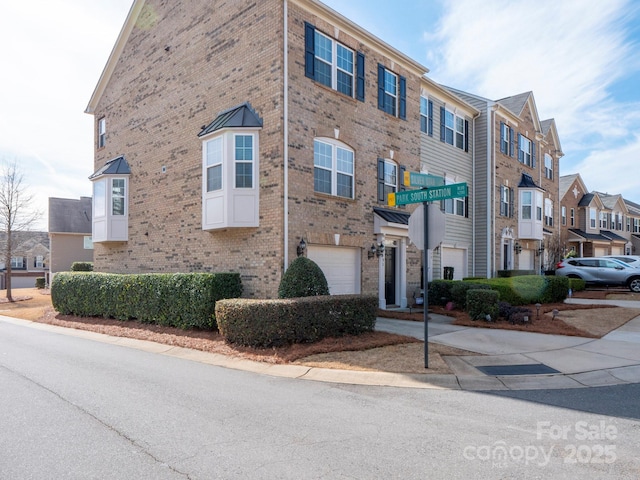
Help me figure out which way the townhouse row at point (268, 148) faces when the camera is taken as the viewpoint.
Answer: facing the viewer and to the right of the viewer

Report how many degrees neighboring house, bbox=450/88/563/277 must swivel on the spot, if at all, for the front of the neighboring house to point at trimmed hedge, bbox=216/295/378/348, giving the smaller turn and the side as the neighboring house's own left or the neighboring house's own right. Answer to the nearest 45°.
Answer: approximately 45° to the neighboring house's own right

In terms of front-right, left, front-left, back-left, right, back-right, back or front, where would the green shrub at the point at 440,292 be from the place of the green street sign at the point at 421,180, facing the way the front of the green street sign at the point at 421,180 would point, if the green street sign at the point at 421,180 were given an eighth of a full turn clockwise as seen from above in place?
back

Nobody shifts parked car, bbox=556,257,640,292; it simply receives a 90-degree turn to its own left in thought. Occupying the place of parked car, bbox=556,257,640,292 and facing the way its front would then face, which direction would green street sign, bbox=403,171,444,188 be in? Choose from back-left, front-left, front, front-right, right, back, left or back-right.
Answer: back

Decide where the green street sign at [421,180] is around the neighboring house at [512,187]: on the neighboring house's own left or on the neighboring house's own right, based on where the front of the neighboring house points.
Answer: on the neighboring house's own right

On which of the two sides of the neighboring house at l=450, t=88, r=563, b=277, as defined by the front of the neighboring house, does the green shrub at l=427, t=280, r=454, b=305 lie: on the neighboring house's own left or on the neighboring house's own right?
on the neighboring house's own right

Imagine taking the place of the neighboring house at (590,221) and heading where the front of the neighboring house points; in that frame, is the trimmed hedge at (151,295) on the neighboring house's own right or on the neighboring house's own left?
on the neighboring house's own right

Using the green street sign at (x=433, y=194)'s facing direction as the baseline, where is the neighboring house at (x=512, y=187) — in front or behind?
behind

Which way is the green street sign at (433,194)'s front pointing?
toward the camera

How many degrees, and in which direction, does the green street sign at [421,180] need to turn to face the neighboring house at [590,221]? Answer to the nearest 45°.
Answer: approximately 135° to its left

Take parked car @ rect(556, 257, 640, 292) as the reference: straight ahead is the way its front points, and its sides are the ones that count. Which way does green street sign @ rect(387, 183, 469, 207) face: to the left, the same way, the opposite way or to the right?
to the right

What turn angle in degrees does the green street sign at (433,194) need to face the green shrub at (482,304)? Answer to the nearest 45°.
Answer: approximately 180°

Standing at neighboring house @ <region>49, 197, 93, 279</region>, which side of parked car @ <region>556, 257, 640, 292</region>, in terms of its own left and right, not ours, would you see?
back

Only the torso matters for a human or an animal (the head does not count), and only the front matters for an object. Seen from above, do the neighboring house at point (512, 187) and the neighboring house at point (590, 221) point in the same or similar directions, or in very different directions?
same or similar directions

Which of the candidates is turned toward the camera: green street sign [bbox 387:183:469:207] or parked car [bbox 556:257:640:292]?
the green street sign

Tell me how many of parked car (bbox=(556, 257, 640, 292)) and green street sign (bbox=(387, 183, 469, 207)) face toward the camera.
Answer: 1
